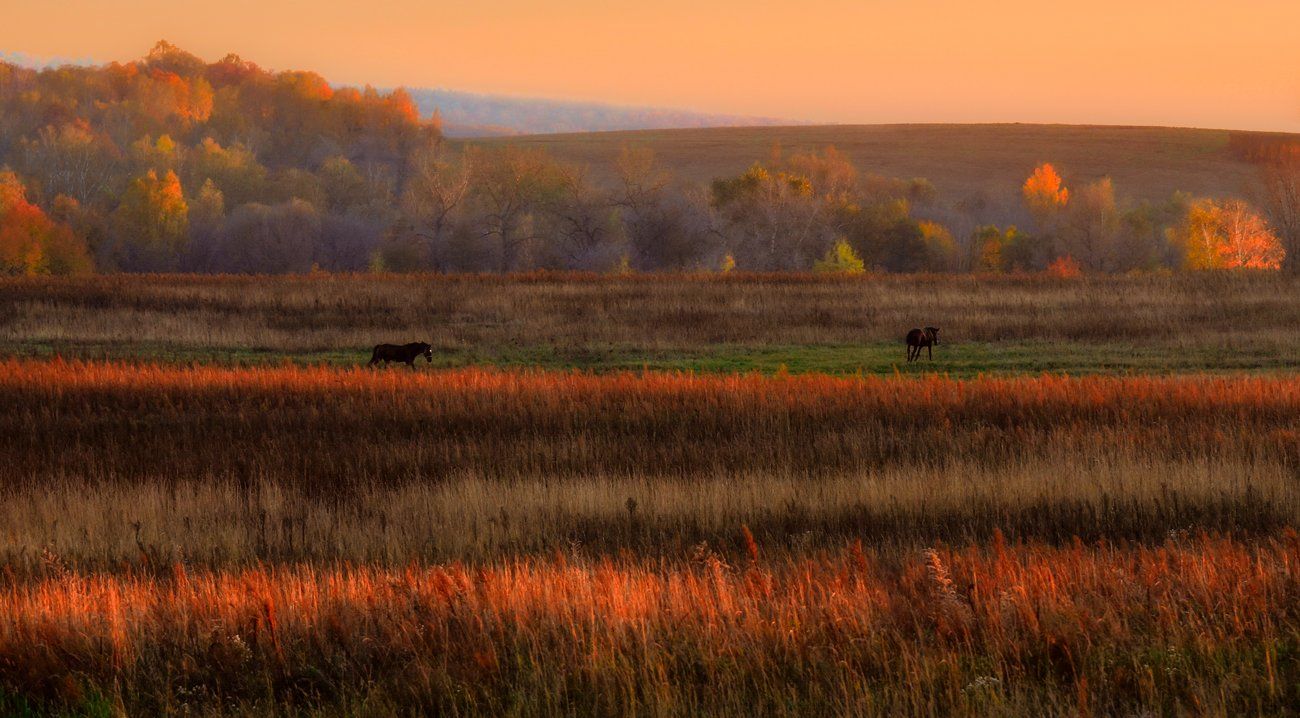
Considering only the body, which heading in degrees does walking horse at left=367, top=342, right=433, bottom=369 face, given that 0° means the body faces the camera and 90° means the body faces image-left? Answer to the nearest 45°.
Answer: approximately 270°
